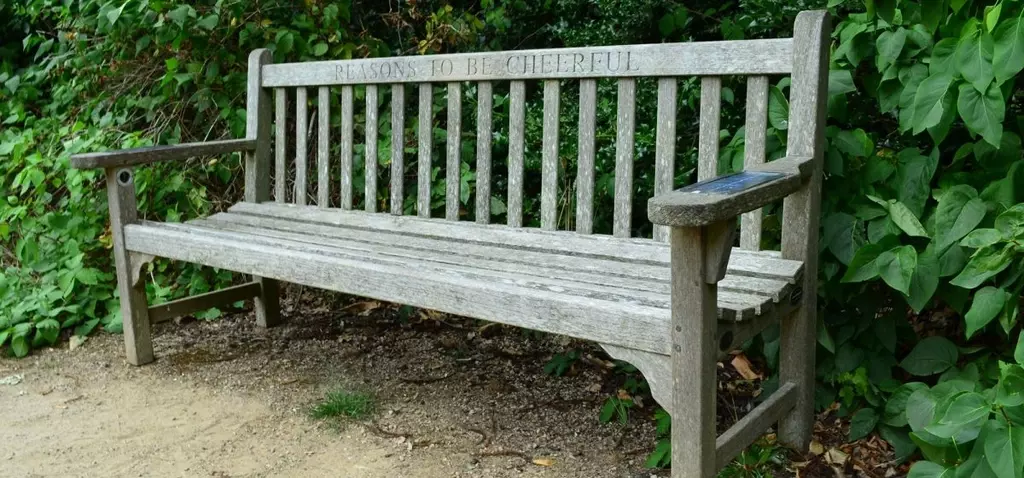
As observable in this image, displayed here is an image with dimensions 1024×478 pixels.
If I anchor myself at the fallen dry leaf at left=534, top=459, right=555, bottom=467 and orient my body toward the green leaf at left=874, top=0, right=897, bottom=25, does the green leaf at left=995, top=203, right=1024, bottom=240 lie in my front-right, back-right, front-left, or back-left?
front-right

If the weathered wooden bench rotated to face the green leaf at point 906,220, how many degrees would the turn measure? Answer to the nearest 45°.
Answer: approximately 135° to its left

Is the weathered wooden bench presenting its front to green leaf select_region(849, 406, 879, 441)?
no

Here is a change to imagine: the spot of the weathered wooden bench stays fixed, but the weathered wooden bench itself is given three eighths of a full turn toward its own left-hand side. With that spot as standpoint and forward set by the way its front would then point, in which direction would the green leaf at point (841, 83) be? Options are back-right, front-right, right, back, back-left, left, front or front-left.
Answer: front

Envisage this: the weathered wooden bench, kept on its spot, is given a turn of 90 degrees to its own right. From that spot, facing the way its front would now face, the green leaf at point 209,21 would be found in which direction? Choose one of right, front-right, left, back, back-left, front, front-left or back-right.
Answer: front

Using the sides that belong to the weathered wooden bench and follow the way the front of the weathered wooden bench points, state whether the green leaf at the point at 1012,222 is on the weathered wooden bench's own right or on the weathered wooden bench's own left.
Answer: on the weathered wooden bench's own left

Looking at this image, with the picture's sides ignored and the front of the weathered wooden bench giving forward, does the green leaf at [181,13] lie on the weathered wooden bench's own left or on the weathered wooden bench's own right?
on the weathered wooden bench's own right

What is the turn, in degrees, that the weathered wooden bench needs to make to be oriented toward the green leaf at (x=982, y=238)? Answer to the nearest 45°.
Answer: approximately 90° to its left

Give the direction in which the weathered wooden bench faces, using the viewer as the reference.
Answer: facing the viewer and to the left of the viewer
